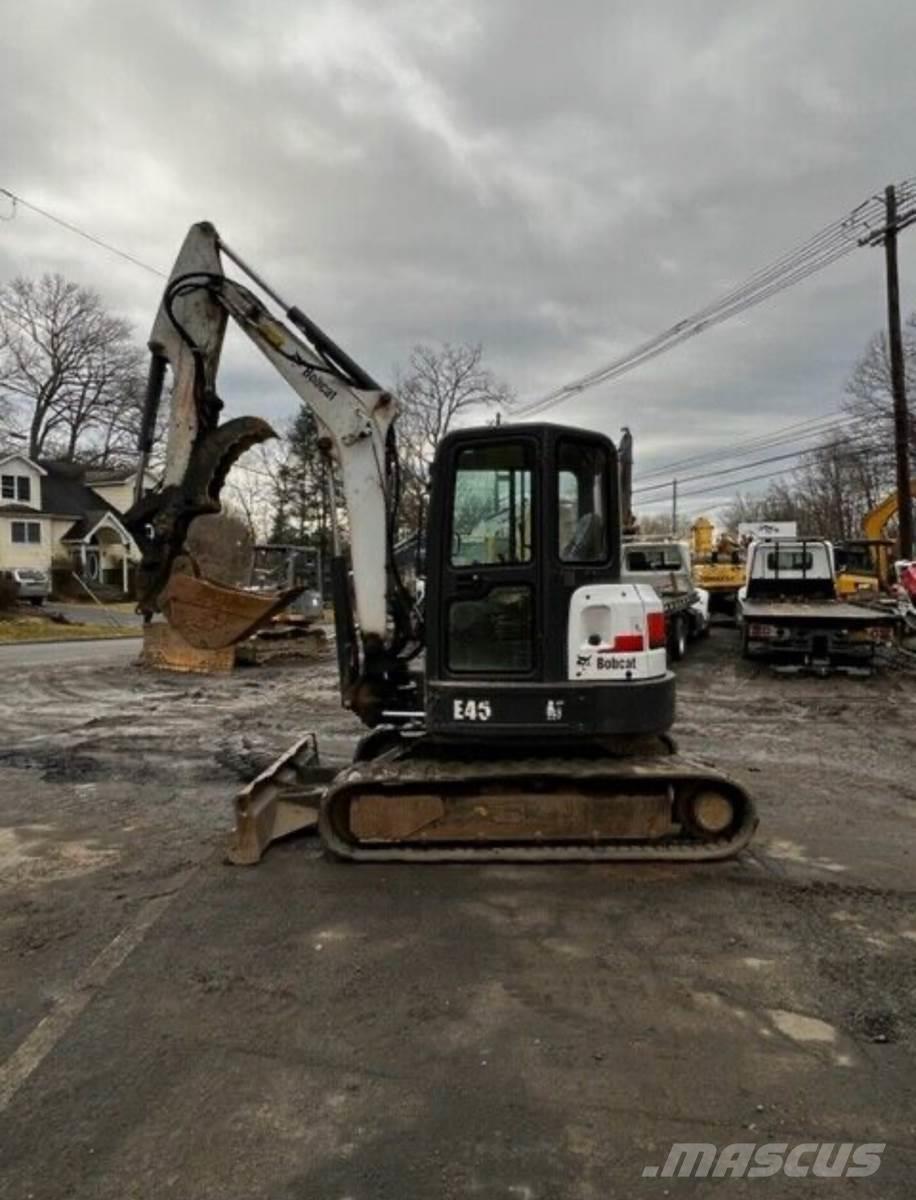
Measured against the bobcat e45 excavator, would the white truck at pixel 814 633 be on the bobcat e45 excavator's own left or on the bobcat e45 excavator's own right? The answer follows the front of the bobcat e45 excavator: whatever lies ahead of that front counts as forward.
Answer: on the bobcat e45 excavator's own right

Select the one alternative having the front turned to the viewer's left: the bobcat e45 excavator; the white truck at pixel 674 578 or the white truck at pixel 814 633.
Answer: the bobcat e45 excavator

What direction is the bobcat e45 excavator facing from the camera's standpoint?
to the viewer's left

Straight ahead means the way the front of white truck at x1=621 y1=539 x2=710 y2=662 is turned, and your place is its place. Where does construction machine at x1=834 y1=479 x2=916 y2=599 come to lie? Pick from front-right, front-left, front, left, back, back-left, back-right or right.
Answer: front-right

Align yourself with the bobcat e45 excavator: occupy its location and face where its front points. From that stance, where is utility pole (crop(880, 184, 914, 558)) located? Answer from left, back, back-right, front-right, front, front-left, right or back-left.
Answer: back-right

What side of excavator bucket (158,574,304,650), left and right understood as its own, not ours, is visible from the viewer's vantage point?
right

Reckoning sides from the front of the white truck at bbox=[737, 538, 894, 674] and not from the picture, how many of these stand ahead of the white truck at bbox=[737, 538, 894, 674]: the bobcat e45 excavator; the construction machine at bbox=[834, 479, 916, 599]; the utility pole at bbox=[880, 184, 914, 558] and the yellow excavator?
3

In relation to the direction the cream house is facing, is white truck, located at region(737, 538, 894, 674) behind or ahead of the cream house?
ahead

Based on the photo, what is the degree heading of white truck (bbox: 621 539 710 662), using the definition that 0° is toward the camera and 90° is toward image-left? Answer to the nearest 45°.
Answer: approximately 180°

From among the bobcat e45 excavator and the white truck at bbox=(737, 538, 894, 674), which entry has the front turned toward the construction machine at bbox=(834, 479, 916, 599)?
the white truck

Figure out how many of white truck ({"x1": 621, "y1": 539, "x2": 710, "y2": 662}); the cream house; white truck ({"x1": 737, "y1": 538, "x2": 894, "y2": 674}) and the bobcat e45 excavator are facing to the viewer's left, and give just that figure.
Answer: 1

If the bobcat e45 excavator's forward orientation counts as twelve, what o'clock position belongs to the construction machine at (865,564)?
The construction machine is roughly at 4 o'clock from the bobcat e45 excavator.

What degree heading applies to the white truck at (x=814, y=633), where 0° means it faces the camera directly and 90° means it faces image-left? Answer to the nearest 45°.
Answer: approximately 180°

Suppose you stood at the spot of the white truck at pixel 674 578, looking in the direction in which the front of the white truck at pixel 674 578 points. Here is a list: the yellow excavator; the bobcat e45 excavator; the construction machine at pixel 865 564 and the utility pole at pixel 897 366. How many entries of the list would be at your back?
1
